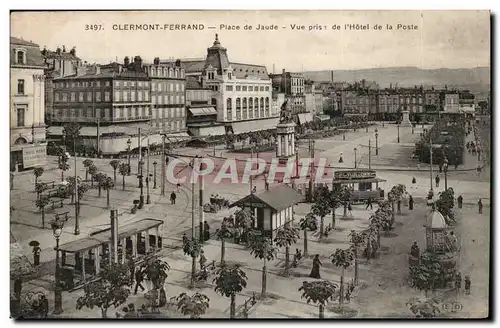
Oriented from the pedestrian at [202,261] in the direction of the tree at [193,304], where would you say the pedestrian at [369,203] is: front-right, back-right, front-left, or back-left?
back-left

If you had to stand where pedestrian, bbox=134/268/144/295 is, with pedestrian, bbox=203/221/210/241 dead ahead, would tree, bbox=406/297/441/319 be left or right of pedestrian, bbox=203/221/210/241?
right
